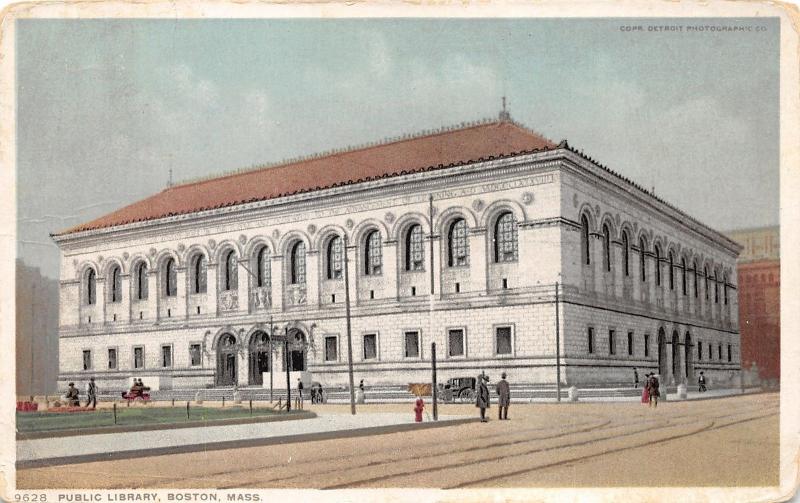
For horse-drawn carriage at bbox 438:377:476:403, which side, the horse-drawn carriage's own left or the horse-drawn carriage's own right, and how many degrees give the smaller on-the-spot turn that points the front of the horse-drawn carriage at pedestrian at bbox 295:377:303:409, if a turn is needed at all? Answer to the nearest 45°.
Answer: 0° — it already faces them

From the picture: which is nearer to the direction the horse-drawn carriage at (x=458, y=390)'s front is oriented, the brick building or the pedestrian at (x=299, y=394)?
the pedestrian

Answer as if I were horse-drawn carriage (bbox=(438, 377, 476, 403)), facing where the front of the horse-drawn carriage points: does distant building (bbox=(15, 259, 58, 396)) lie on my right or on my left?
on my right

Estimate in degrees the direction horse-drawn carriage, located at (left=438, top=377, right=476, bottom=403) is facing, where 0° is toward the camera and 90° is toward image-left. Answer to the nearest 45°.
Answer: approximately 90°

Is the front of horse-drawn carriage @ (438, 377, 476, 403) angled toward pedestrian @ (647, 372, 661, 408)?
no

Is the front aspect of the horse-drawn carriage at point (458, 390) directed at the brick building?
no
